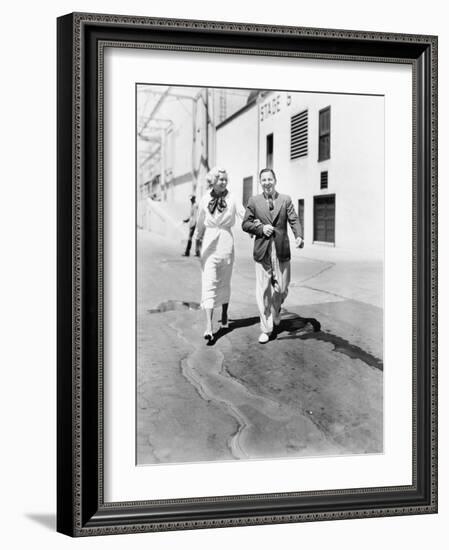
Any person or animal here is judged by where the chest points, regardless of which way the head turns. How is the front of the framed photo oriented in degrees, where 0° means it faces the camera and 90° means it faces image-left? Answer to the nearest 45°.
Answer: approximately 315°
